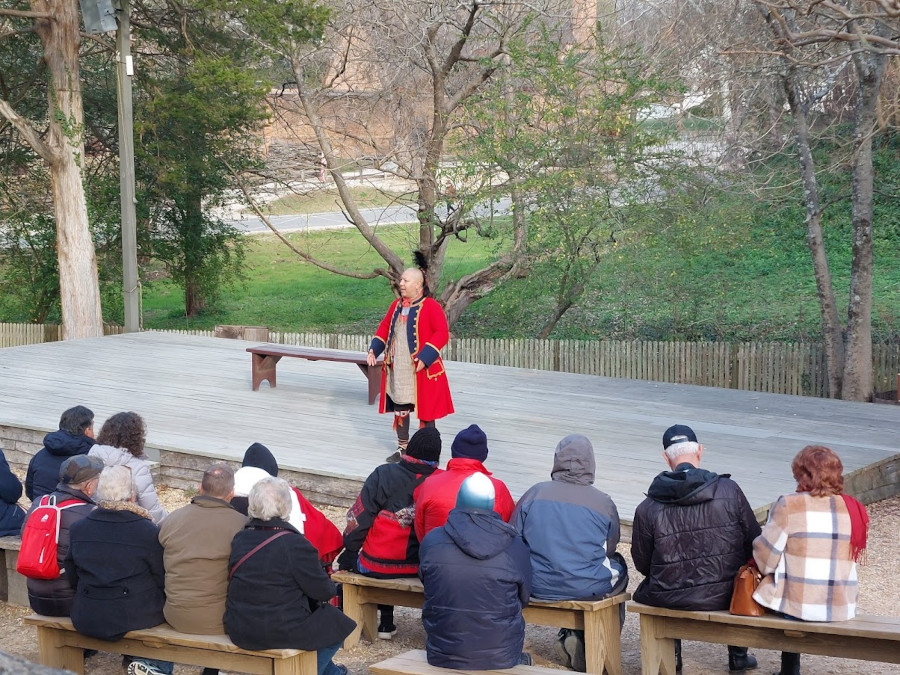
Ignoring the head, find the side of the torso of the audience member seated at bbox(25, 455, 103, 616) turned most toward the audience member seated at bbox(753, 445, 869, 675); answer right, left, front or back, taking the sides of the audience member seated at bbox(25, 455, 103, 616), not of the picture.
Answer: right

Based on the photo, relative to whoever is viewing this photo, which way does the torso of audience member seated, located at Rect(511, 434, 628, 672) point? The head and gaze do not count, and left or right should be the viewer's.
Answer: facing away from the viewer

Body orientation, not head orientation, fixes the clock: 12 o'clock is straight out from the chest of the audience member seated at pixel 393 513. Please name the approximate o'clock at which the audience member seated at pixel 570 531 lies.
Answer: the audience member seated at pixel 570 531 is roughly at 4 o'clock from the audience member seated at pixel 393 513.

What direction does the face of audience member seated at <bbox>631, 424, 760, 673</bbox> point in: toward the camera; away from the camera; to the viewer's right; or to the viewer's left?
away from the camera

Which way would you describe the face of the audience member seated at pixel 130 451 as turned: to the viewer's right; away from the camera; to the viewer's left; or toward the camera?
away from the camera

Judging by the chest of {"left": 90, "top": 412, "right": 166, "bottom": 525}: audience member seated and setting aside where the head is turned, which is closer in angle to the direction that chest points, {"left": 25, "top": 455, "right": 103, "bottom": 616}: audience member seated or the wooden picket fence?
the wooden picket fence

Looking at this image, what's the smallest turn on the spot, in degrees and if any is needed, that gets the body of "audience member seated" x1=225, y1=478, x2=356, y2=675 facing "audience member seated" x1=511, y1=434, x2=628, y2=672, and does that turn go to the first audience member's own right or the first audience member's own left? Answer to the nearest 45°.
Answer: approximately 45° to the first audience member's own right

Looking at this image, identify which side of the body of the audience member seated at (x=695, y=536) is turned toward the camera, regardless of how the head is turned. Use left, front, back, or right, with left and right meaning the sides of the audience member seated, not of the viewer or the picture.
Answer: back

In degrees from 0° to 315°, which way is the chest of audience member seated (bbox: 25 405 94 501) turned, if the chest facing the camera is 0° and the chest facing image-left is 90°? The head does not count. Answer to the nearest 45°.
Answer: approximately 225°

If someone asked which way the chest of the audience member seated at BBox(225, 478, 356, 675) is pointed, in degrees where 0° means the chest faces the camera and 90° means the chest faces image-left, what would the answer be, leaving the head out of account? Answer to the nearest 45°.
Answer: approximately 225°

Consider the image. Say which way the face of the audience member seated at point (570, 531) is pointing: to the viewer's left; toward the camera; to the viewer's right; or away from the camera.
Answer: away from the camera

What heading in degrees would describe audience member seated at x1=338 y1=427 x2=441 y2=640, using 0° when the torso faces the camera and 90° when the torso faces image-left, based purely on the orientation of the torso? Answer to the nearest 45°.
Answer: approximately 180°

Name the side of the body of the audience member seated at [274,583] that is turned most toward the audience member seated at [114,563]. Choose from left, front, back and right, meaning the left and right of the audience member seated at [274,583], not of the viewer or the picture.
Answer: left

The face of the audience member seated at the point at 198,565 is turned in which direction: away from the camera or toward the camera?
away from the camera
